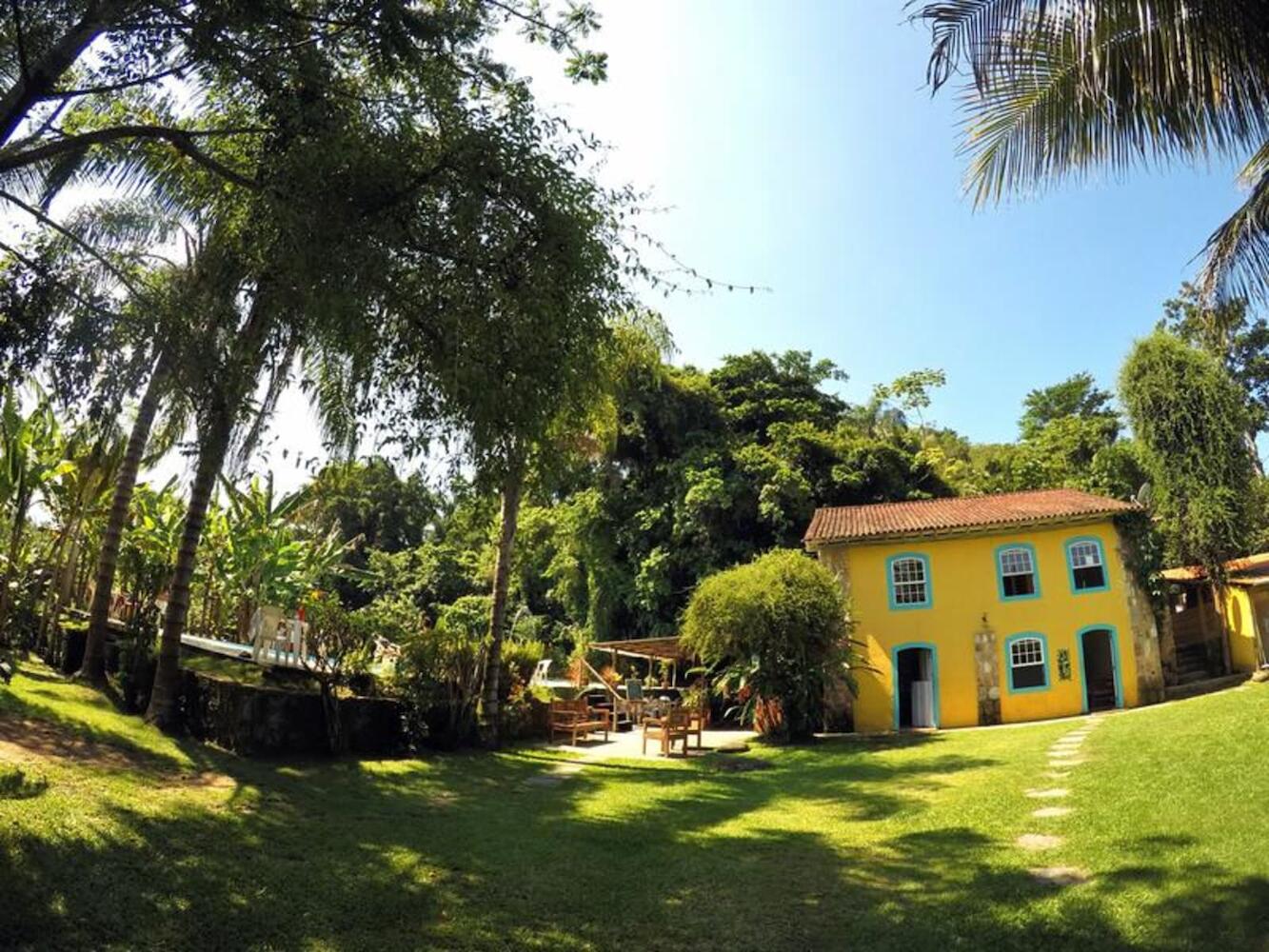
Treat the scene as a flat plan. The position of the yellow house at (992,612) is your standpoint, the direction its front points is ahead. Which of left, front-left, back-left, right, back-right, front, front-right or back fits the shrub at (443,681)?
front-right

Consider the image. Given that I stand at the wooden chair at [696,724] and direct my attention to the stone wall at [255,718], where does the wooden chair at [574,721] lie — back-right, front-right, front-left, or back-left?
front-right

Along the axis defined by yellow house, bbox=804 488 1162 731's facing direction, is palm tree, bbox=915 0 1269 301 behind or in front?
in front

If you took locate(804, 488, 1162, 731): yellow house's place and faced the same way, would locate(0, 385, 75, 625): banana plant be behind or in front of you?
in front

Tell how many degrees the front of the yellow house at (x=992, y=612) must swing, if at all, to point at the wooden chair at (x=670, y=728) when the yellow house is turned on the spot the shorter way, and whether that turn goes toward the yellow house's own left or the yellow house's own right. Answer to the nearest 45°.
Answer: approximately 45° to the yellow house's own right

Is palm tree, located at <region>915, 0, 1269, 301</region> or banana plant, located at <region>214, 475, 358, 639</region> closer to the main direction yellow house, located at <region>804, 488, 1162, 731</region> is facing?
the palm tree

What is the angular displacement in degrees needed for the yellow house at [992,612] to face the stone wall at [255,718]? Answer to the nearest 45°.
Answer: approximately 45° to its right

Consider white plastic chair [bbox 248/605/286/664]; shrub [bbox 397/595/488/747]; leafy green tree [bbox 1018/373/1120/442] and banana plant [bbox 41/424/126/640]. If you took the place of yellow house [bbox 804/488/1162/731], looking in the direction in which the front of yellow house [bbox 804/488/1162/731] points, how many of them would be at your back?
1

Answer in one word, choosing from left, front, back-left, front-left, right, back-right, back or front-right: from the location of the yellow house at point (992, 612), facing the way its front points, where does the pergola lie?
right

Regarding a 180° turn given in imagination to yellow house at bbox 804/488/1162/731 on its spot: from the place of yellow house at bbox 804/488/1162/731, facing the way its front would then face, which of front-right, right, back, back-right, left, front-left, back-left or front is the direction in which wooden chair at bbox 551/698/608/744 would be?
back-left

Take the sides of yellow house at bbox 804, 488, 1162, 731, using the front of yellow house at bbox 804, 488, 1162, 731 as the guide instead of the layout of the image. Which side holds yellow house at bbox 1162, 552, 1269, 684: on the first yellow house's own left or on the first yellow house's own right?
on the first yellow house's own left

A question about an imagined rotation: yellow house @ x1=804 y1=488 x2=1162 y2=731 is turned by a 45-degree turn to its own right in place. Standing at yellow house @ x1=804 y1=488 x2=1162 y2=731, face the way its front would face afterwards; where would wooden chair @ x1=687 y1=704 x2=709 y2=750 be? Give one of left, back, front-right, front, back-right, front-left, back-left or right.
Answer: front

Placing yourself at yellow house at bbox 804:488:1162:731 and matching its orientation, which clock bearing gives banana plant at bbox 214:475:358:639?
The banana plant is roughly at 2 o'clock from the yellow house.

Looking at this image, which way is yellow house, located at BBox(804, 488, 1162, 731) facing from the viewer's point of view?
toward the camera

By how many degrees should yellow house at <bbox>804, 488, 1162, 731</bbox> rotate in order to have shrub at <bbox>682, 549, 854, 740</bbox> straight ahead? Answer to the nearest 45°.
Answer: approximately 45° to its right

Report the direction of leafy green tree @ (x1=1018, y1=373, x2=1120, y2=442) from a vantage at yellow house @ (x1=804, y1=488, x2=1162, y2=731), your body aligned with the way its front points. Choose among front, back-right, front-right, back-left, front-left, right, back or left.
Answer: back

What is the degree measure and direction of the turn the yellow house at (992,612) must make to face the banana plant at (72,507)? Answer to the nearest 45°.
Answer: approximately 45° to its right

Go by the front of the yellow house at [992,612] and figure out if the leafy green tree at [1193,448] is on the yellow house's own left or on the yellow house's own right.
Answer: on the yellow house's own left

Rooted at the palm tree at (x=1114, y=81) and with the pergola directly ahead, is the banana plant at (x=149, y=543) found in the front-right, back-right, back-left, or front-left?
front-left
